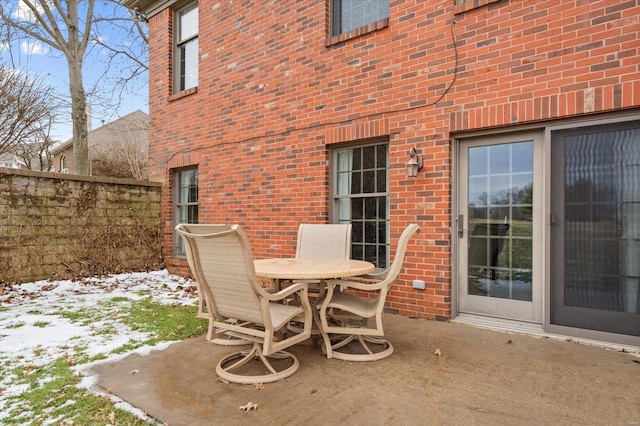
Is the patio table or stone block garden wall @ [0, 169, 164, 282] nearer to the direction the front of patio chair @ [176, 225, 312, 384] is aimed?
the patio table

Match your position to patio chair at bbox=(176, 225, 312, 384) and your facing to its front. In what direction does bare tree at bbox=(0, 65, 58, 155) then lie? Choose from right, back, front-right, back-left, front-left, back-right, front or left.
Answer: left

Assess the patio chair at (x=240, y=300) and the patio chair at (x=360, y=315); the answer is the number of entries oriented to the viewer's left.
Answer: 1

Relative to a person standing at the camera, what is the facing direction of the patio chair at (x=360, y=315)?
facing to the left of the viewer

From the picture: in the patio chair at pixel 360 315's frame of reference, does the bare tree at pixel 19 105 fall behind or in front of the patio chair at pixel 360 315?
in front

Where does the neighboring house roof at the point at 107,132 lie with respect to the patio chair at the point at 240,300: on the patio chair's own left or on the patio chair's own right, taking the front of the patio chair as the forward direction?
on the patio chair's own left

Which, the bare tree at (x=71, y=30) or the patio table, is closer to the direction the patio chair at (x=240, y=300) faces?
the patio table

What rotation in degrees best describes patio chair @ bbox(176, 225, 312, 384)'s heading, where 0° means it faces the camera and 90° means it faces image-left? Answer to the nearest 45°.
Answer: approximately 225°
